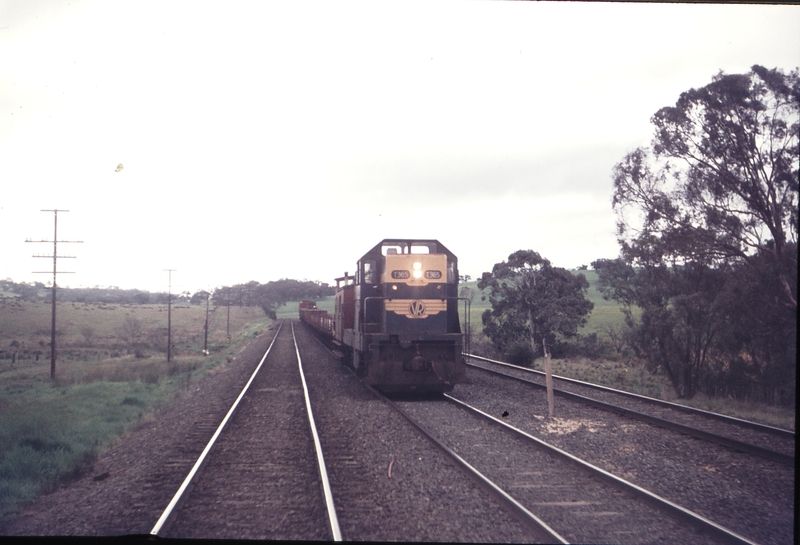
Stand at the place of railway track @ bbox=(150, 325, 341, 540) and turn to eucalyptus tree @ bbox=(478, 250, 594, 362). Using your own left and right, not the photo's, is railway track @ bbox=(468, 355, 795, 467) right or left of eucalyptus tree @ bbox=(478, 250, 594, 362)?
right

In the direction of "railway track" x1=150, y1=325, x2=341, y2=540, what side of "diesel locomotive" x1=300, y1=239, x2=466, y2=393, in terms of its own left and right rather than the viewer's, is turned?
front

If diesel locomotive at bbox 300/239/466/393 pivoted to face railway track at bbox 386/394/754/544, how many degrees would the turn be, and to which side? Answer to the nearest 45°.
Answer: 0° — it already faces it

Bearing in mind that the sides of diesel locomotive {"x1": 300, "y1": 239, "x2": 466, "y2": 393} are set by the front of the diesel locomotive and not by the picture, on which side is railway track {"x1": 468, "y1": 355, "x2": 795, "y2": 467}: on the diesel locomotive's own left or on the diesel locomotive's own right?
on the diesel locomotive's own left

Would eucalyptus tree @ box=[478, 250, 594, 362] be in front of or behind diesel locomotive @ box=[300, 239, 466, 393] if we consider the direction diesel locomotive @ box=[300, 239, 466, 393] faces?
behind

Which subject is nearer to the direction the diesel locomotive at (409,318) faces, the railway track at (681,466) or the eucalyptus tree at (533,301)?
the railway track

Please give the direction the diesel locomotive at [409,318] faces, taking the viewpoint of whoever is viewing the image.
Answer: facing the viewer
